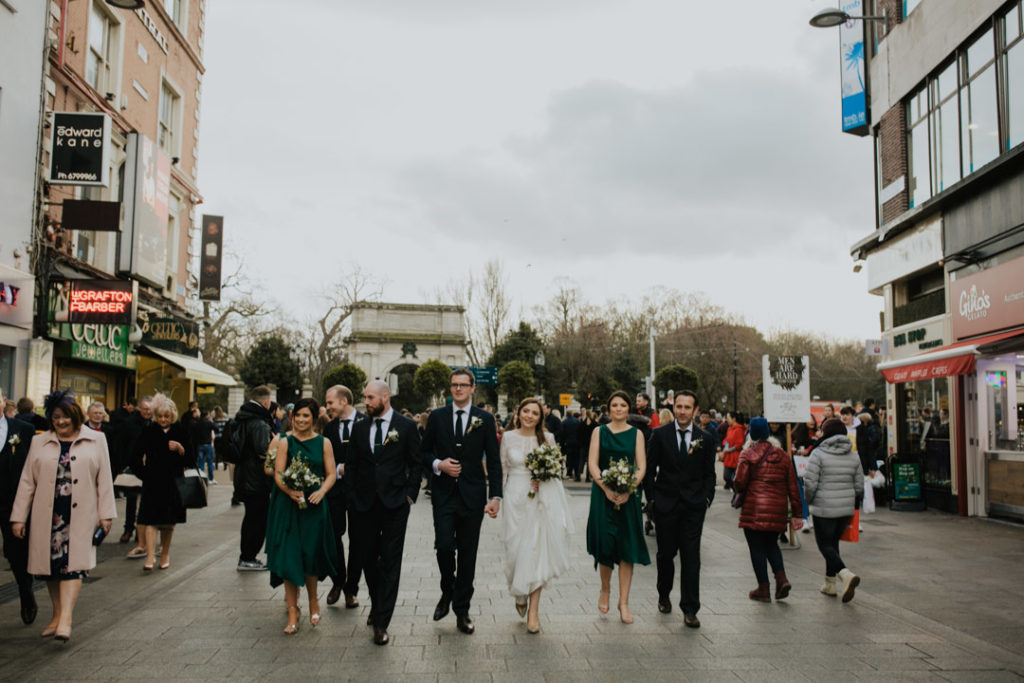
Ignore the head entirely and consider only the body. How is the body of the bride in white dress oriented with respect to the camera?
toward the camera

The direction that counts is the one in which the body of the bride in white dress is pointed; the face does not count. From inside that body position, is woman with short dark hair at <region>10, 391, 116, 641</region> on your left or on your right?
on your right

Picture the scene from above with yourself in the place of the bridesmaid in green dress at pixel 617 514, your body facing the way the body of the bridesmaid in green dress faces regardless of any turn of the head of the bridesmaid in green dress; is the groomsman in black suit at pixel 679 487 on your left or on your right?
on your left

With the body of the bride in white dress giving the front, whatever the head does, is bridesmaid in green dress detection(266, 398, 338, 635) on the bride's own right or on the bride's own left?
on the bride's own right

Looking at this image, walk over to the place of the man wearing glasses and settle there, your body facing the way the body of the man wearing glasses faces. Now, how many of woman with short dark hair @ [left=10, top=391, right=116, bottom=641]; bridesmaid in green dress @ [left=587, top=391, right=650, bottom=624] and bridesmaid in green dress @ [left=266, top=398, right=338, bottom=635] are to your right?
2

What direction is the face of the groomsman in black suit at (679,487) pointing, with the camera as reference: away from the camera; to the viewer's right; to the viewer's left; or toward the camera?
toward the camera

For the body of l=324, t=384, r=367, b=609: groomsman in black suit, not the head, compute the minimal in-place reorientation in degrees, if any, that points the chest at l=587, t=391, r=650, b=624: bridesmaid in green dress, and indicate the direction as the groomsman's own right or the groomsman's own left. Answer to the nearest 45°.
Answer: approximately 45° to the groomsman's own left

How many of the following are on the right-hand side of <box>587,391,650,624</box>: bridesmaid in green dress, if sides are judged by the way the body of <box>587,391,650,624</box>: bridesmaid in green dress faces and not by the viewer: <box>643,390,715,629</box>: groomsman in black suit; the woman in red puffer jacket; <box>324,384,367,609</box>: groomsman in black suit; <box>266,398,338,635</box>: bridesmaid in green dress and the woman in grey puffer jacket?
2

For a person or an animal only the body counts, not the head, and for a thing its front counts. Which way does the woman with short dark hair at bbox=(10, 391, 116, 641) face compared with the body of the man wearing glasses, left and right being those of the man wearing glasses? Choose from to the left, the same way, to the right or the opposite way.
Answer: the same way

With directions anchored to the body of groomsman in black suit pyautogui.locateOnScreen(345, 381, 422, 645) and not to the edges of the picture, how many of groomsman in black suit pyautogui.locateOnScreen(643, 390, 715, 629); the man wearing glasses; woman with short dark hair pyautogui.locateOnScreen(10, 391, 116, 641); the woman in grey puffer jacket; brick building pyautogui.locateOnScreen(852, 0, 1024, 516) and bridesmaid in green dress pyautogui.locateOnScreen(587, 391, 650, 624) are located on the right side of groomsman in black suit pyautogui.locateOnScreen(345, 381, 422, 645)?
1

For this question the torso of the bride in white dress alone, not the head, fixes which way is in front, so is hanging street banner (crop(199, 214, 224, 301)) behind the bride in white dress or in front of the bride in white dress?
behind

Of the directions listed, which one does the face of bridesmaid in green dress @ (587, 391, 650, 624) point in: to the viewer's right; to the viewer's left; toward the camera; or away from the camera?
toward the camera

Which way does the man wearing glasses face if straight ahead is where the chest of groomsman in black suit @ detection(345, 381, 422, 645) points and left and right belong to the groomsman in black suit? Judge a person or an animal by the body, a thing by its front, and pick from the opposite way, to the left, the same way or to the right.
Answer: the same way

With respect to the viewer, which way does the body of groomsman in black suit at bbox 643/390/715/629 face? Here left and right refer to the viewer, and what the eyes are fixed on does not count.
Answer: facing the viewer

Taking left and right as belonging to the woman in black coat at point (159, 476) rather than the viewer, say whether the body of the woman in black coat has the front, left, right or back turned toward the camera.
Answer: front
